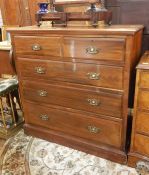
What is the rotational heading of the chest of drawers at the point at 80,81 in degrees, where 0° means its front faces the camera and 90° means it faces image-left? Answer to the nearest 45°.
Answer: approximately 45°

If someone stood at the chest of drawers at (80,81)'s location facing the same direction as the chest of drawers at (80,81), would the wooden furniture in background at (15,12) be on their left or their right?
on their right

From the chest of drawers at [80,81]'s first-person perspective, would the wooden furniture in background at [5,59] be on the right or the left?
on its right
